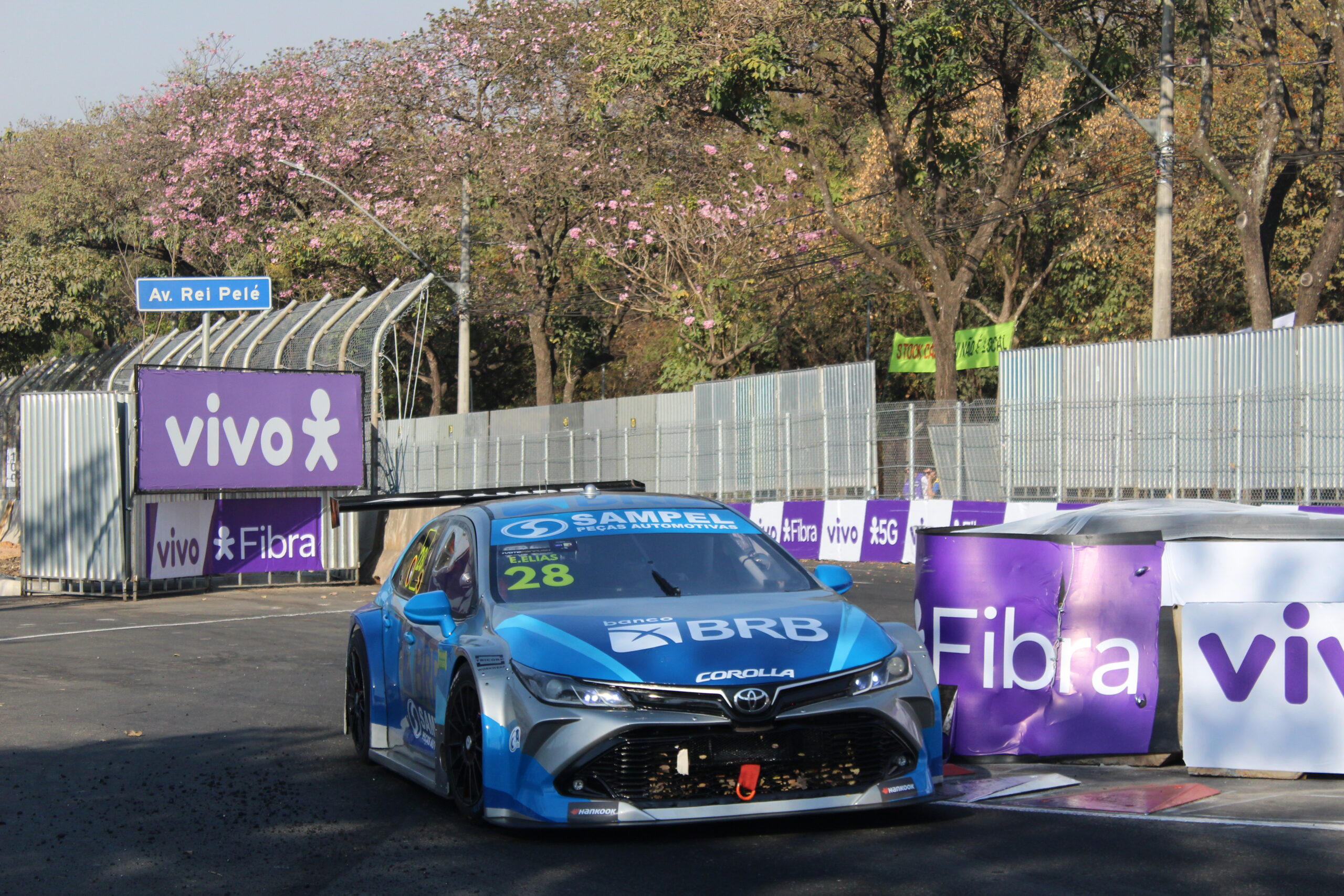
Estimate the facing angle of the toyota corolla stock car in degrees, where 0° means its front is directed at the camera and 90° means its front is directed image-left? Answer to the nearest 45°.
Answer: approximately 315°

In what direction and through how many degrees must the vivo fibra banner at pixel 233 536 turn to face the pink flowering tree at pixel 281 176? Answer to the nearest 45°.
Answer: approximately 180°

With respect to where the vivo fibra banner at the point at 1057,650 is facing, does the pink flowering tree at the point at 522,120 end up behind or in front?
behind

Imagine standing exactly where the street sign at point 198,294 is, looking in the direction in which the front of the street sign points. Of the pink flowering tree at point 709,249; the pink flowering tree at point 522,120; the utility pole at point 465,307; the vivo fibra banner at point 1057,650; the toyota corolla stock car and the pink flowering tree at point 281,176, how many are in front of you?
2

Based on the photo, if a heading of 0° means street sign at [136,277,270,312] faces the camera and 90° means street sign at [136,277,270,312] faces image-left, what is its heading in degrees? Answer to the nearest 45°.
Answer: approximately 0°

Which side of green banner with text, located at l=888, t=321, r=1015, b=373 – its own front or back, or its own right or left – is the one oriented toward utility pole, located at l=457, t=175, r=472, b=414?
right

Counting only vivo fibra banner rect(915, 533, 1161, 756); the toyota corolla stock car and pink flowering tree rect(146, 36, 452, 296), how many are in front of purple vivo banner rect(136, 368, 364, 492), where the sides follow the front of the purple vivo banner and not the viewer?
2

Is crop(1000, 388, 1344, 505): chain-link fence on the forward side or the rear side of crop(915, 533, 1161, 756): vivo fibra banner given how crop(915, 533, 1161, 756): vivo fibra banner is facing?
on the rear side

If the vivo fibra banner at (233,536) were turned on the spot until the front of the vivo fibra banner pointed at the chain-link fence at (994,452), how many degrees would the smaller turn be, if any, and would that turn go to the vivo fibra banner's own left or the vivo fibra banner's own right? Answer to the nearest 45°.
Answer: approximately 90° to the vivo fibra banner's own left

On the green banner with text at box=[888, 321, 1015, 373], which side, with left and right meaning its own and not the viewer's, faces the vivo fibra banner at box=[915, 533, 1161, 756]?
front
